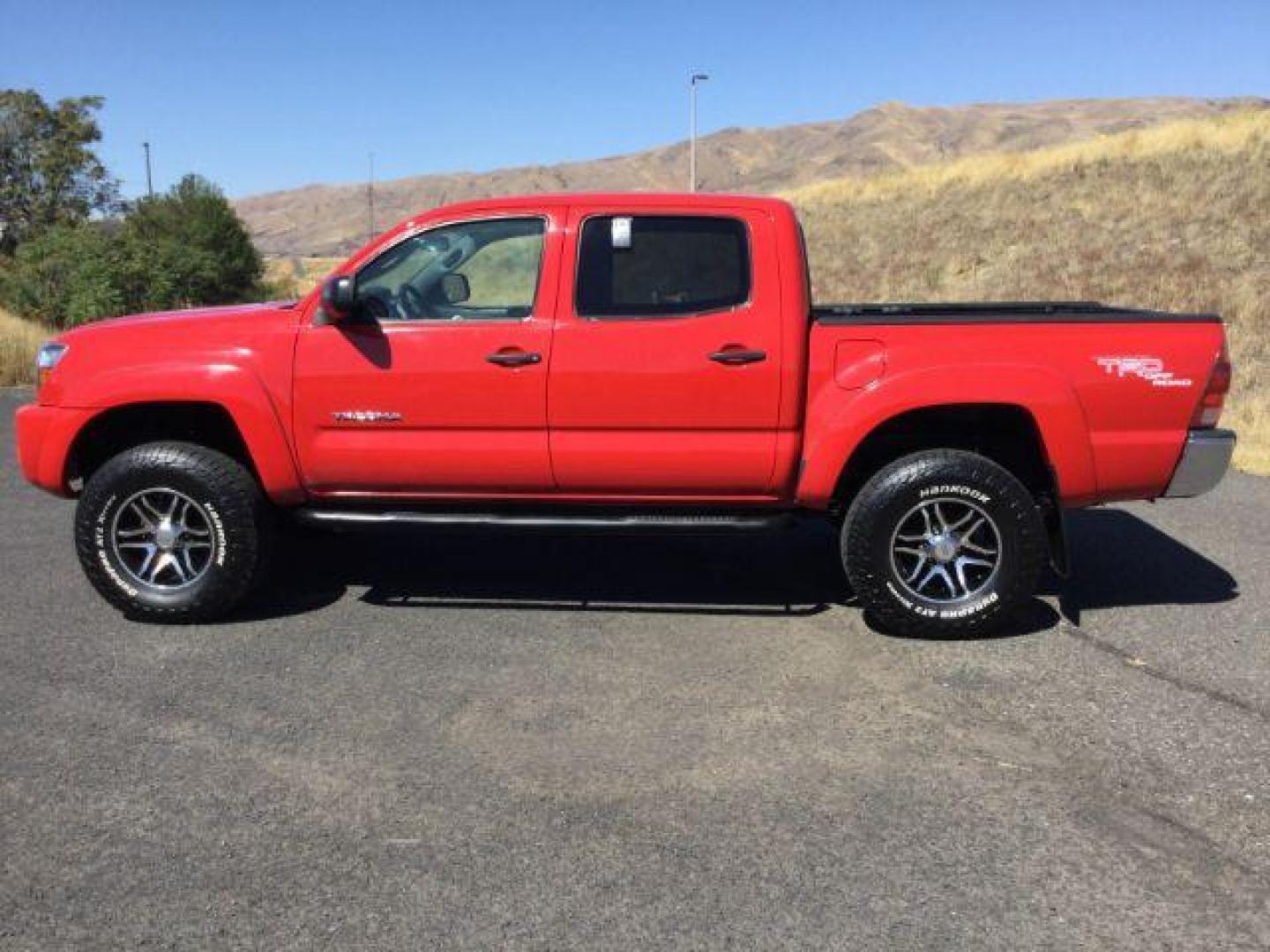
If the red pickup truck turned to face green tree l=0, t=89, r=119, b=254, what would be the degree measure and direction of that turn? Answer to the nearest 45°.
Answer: approximately 45° to its right

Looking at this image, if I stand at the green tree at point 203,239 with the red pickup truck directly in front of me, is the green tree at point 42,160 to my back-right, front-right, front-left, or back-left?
back-right

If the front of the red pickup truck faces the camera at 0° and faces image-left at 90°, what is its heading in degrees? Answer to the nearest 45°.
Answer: approximately 90°

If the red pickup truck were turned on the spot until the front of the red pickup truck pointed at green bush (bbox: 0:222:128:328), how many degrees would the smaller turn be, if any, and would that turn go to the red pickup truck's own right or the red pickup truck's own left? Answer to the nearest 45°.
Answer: approximately 45° to the red pickup truck's own right

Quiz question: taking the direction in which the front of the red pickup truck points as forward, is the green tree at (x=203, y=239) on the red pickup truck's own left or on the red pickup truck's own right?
on the red pickup truck's own right

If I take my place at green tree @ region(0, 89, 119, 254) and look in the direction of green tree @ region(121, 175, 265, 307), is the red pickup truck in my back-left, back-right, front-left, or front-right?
front-right
